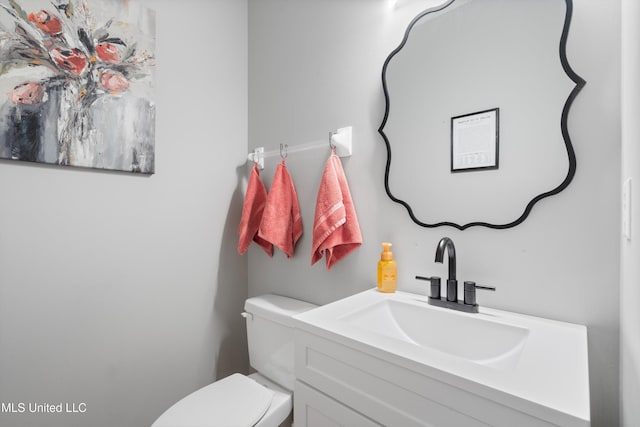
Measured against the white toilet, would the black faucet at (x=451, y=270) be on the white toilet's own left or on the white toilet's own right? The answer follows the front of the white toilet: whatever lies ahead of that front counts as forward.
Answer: on the white toilet's own left

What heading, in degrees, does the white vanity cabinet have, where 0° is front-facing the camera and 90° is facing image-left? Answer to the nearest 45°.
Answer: approximately 45°

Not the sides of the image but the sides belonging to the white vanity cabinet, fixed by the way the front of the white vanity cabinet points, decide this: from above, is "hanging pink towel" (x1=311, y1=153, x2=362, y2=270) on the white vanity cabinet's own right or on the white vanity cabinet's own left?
on the white vanity cabinet's own right

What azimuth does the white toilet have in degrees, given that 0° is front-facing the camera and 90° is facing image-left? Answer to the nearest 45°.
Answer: approximately 45°

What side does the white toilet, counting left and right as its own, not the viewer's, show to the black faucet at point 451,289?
left

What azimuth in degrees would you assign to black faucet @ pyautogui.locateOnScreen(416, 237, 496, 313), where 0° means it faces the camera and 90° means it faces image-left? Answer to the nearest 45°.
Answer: approximately 45°

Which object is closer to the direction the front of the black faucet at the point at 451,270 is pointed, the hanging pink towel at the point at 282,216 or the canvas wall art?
the canvas wall art
